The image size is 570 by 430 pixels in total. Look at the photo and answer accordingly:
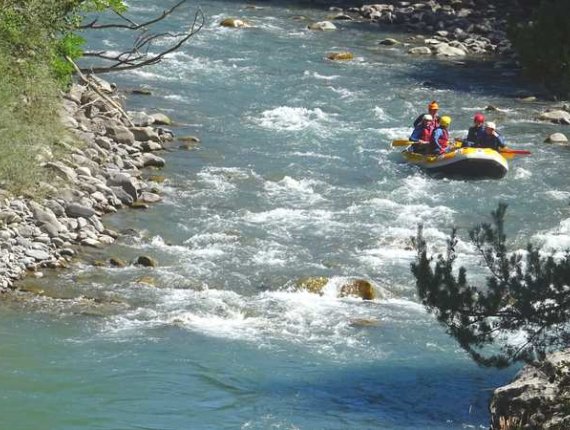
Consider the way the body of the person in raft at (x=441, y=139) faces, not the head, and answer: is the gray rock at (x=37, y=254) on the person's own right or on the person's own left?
on the person's own right

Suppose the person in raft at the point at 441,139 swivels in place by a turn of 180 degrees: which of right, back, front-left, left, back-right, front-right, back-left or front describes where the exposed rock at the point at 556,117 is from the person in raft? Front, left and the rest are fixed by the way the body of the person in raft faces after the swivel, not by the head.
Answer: right

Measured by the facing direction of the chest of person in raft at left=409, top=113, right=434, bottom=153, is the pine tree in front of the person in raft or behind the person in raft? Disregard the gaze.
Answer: in front

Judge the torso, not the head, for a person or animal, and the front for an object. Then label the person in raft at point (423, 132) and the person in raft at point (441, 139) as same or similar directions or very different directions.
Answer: same or similar directions
